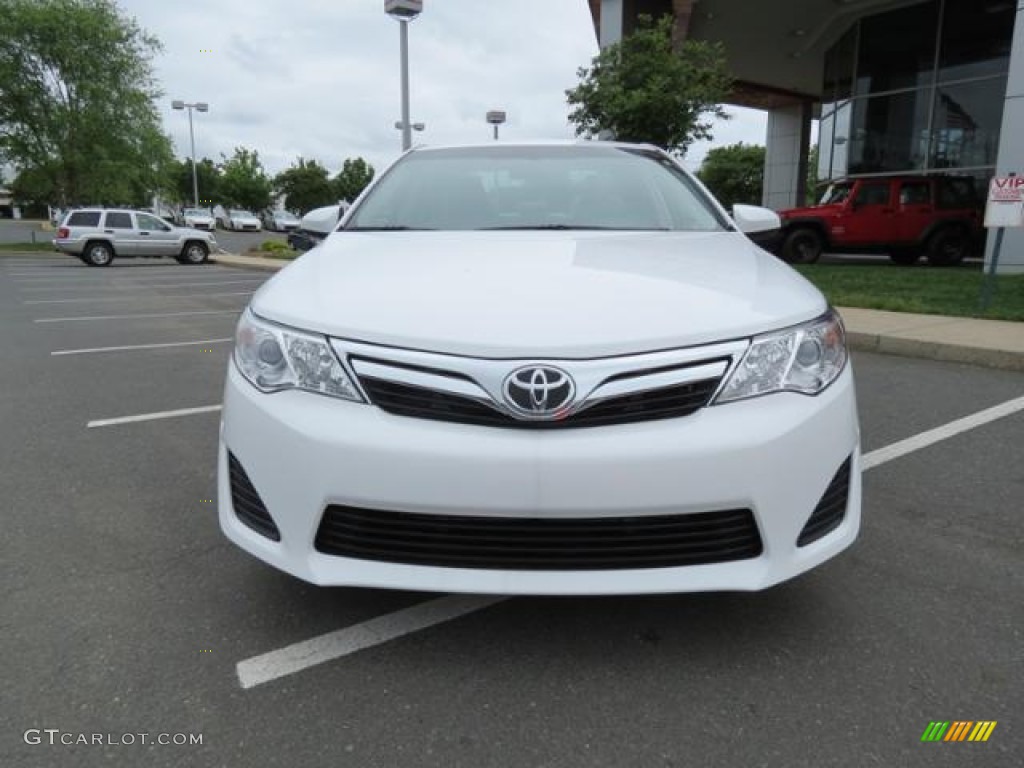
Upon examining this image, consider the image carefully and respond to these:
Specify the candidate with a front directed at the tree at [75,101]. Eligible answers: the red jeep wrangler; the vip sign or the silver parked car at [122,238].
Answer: the red jeep wrangler

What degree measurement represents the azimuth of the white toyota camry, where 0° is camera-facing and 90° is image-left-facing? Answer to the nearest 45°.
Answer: approximately 0°

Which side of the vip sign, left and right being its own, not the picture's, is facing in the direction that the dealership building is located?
back

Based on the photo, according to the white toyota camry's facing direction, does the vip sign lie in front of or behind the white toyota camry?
behind

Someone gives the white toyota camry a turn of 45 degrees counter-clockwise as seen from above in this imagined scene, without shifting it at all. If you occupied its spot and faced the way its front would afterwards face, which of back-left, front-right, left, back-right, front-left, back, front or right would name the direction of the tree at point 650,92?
back-left

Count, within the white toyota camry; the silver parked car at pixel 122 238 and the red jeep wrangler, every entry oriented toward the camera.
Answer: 1

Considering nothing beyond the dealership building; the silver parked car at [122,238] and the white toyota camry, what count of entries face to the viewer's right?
1

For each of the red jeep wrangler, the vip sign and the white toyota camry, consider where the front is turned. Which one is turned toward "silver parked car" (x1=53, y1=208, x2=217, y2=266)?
the red jeep wrangler

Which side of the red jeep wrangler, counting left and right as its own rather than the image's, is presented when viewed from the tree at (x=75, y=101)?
front

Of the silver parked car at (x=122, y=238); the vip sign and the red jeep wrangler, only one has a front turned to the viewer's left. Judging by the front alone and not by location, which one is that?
the red jeep wrangler

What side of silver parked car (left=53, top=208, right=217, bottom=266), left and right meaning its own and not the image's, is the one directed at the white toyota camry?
right

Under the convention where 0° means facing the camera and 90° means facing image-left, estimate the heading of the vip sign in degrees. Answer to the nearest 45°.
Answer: approximately 0°

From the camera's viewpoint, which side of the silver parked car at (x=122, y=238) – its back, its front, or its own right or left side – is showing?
right

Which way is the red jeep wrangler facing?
to the viewer's left

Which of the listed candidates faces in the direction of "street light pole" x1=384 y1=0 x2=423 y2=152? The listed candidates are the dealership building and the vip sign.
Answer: the dealership building

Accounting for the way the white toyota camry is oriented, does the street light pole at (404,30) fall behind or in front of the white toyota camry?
behind
